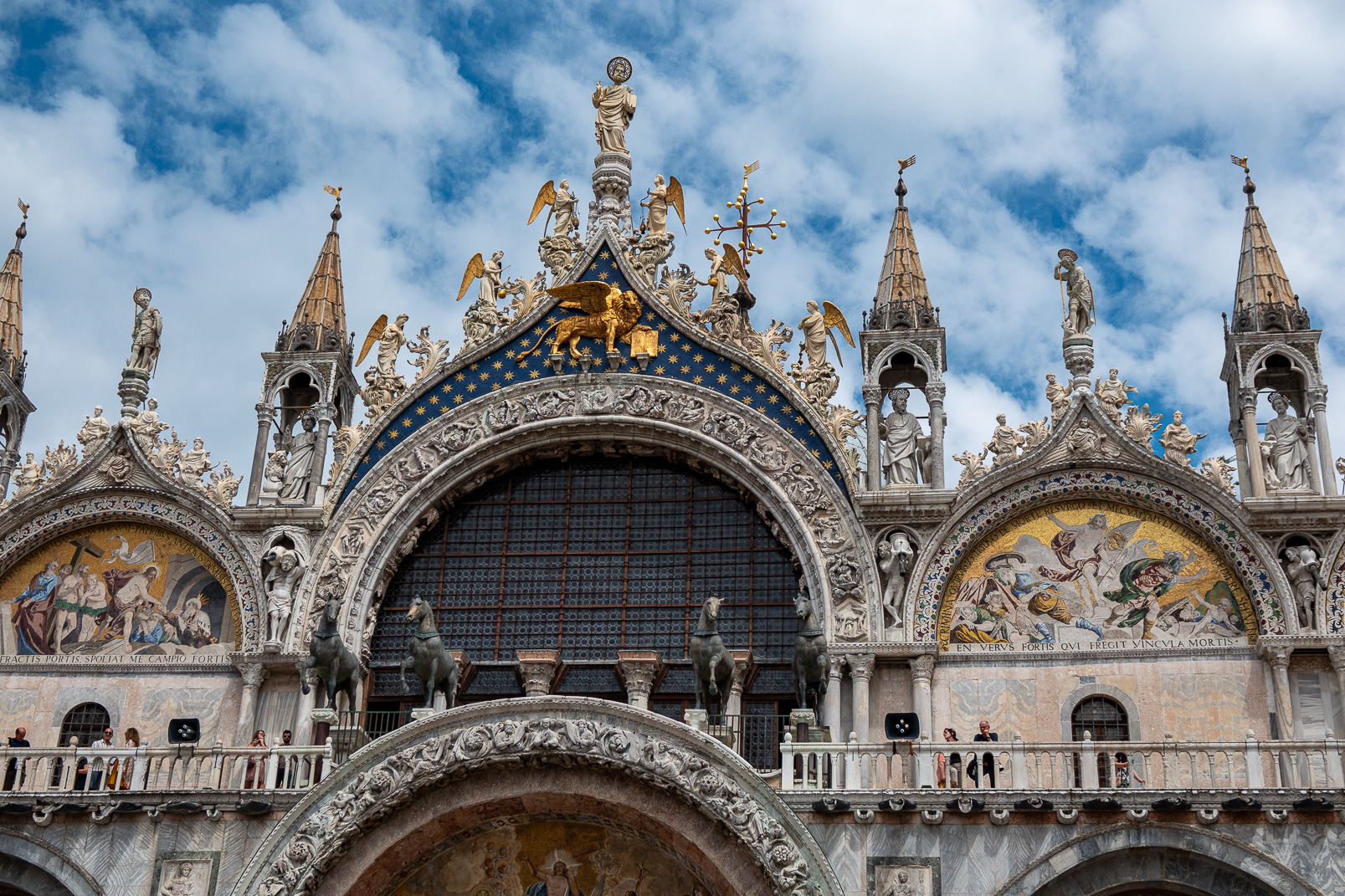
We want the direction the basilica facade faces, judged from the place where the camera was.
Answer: facing the viewer

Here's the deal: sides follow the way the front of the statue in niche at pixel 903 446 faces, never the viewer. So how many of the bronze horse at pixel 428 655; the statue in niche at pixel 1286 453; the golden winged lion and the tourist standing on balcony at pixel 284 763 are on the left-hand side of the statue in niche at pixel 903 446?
1

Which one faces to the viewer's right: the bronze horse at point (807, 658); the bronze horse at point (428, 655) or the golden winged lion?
the golden winged lion

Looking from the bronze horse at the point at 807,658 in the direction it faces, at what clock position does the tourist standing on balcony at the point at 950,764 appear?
The tourist standing on balcony is roughly at 9 o'clock from the bronze horse.

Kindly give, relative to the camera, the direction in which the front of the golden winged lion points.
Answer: facing to the right of the viewer

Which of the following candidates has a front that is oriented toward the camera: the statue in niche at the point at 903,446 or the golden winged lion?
the statue in niche

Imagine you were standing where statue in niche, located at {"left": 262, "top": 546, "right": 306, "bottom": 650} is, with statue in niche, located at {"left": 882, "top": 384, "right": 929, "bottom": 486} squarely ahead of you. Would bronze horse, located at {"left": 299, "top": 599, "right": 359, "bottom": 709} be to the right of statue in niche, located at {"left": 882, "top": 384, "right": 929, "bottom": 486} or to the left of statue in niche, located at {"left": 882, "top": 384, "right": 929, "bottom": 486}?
right

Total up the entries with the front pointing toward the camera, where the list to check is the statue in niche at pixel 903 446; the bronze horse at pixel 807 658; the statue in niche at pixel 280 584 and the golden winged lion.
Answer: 3

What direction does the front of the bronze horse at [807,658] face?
toward the camera

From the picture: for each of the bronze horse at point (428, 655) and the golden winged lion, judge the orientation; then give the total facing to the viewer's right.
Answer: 1

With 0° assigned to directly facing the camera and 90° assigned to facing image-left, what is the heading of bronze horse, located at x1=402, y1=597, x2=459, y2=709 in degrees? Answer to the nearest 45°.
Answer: approximately 45°

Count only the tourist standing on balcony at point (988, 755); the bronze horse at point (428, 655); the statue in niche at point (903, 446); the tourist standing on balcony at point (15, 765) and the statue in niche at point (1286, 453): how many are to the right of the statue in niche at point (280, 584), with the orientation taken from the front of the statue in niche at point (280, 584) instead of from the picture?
1

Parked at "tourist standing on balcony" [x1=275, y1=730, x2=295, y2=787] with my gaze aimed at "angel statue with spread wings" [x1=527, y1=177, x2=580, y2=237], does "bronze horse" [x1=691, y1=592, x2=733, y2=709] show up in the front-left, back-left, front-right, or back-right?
front-right
